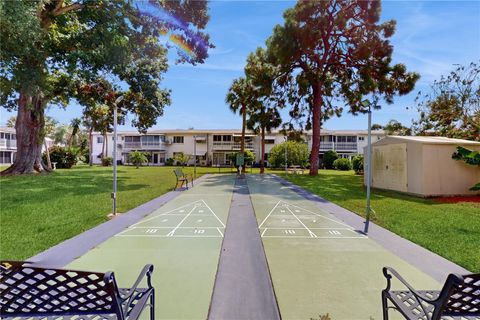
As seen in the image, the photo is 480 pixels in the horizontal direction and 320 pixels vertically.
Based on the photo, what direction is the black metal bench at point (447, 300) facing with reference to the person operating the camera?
facing away from the viewer and to the left of the viewer

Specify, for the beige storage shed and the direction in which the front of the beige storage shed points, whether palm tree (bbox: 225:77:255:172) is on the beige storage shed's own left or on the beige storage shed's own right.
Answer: on the beige storage shed's own right

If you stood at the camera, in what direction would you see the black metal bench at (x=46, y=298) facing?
facing away from the viewer and to the right of the viewer

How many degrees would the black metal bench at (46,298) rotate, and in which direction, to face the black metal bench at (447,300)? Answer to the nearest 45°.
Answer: approximately 90° to its right

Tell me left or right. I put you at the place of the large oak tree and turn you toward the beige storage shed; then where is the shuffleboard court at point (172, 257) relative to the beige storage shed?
right

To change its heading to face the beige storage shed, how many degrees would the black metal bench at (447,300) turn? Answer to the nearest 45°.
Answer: approximately 45° to its right

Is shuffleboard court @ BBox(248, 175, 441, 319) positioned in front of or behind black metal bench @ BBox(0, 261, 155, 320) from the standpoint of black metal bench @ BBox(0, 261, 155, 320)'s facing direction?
in front

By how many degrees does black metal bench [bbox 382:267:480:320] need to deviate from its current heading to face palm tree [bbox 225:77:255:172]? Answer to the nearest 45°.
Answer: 0° — it already faces it

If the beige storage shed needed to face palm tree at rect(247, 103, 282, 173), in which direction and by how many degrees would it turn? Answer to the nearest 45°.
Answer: approximately 90° to its right

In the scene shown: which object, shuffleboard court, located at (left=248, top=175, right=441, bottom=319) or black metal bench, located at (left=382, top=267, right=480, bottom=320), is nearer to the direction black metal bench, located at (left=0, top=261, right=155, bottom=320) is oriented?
the shuffleboard court
